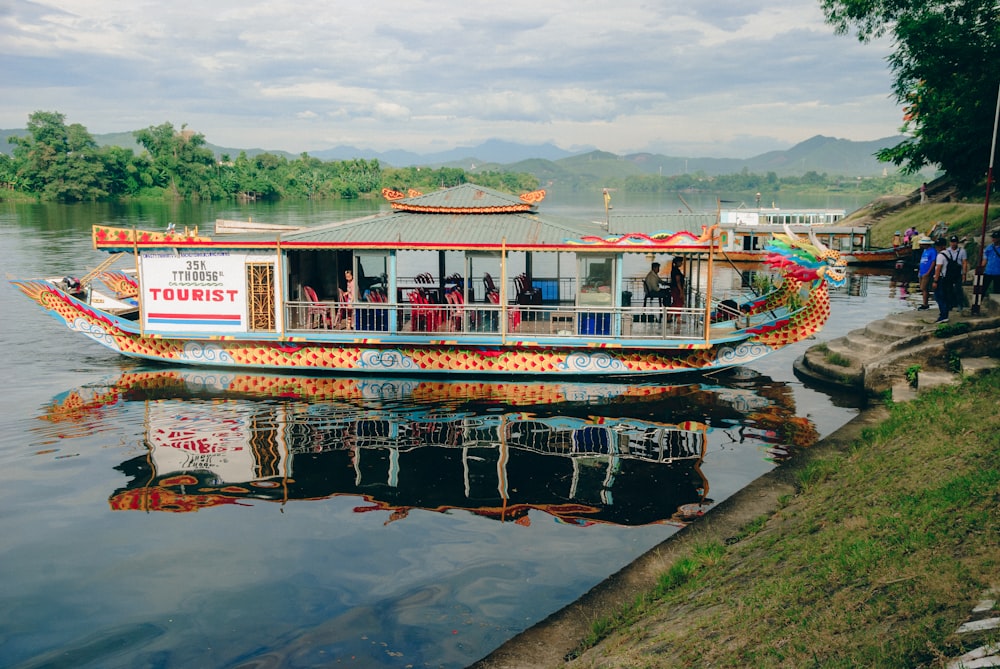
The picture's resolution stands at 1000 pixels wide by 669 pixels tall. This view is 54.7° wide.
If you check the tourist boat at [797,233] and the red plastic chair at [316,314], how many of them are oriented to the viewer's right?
2

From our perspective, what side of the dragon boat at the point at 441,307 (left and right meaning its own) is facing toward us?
right

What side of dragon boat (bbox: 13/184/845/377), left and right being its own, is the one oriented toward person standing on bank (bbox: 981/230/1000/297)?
front

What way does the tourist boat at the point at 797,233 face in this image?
to the viewer's right

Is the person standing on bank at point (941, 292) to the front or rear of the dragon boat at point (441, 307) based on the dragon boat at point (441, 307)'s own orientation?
to the front

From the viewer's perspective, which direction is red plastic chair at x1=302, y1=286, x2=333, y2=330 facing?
to the viewer's right
